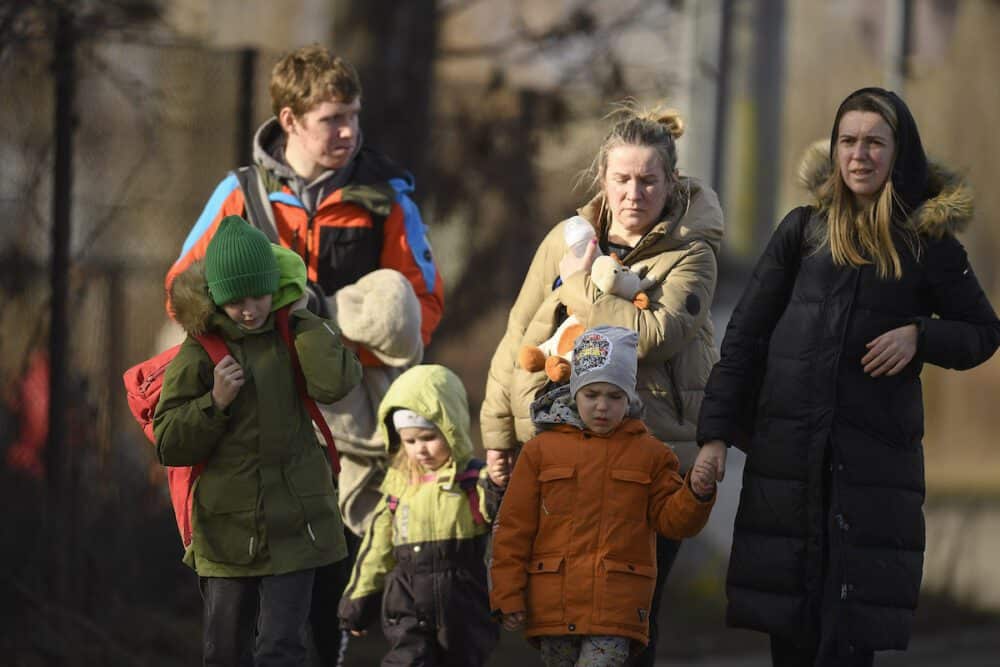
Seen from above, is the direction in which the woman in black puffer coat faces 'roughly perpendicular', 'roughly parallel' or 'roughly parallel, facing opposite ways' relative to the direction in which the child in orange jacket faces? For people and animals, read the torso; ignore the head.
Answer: roughly parallel

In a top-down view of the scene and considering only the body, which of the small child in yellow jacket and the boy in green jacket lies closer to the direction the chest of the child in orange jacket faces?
the boy in green jacket

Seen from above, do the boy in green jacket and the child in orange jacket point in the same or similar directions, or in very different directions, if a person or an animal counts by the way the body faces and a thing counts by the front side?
same or similar directions

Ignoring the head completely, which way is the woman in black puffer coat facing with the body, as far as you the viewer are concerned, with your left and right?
facing the viewer

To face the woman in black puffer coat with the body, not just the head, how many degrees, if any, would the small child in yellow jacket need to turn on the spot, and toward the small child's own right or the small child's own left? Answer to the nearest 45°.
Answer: approximately 45° to the small child's own left

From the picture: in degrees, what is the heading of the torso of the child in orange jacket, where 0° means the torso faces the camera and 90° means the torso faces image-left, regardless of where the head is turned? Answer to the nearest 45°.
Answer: approximately 0°

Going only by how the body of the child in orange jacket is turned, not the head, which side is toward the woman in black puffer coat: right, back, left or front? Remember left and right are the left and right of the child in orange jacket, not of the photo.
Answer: left

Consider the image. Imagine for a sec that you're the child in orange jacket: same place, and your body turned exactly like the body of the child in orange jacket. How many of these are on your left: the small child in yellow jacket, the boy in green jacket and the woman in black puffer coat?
1

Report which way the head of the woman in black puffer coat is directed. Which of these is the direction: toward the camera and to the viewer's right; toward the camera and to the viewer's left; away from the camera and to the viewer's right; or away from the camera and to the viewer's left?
toward the camera and to the viewer's left

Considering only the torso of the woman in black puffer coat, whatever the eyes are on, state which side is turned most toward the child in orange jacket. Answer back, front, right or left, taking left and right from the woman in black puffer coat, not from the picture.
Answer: right

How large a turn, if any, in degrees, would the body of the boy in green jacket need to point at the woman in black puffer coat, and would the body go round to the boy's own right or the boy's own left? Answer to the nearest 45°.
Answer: approximately 90° to the boy's own left

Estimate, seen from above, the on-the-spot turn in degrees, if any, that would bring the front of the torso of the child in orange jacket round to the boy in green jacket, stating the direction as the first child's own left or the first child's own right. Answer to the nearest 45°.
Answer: approximately 90° to the first child's own right

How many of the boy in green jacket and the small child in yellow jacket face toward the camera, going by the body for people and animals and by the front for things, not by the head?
2

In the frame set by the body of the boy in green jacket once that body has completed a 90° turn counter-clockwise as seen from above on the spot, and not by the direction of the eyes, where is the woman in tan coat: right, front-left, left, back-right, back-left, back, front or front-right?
front

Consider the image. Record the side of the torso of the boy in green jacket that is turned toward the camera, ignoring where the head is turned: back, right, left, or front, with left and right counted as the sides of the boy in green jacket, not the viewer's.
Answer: front
